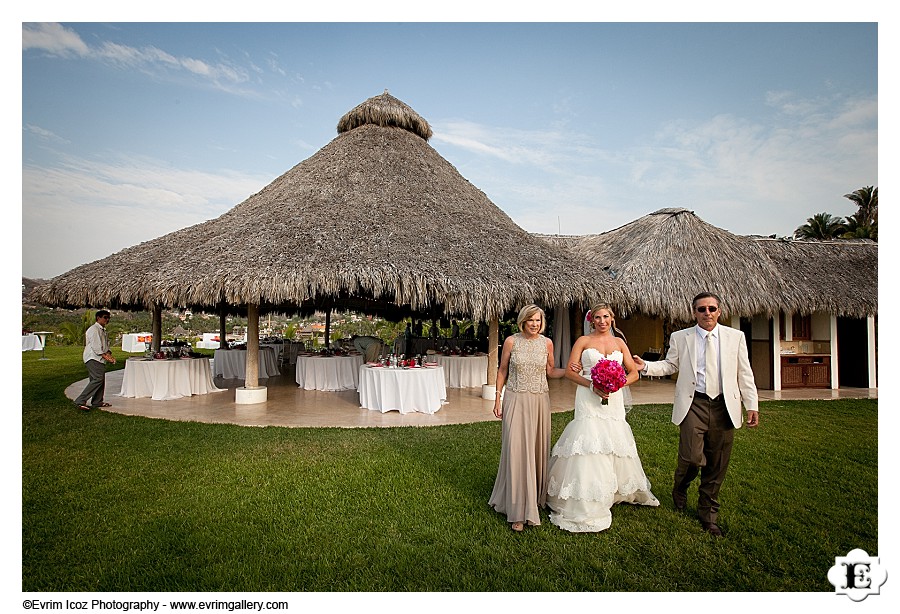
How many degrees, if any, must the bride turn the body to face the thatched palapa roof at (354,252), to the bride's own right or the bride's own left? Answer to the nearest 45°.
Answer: approximately 135° to the bride's own right

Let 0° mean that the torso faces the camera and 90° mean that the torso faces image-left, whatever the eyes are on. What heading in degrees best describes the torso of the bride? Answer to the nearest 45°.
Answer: approximately 0°

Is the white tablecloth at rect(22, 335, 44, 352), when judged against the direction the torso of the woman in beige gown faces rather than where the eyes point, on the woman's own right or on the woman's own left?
on the woman's own right

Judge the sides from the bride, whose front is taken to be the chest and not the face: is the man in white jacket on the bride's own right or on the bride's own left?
on the bride's own left

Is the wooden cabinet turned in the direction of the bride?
yes

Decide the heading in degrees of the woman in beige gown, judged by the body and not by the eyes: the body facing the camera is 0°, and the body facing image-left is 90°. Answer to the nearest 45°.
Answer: approximately 0°

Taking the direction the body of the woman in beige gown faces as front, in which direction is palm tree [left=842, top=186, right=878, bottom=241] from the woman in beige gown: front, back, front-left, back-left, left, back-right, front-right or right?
back-left

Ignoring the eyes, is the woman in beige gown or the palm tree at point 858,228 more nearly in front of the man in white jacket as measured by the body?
the woman in beige gown

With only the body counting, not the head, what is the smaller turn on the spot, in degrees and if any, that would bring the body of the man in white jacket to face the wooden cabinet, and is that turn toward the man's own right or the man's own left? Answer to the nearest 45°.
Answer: approximately 180°
